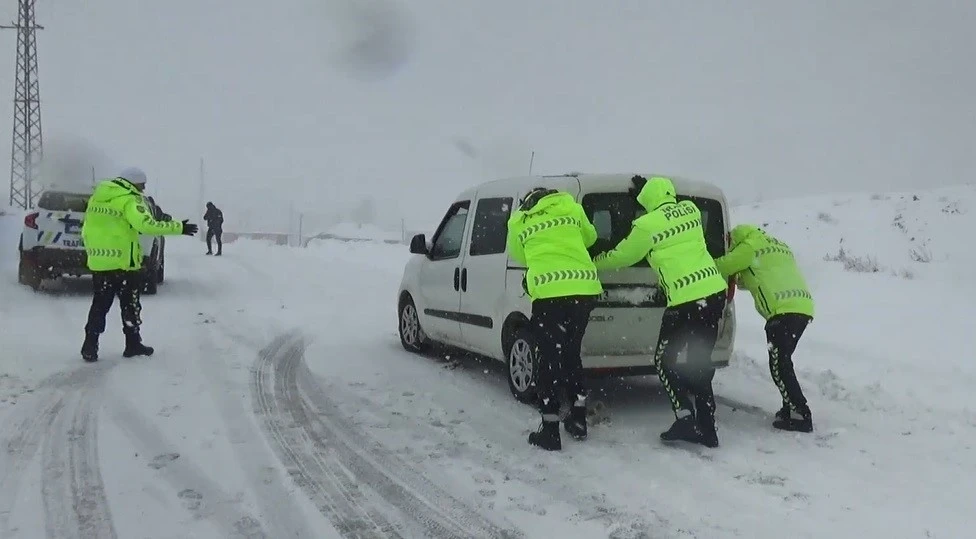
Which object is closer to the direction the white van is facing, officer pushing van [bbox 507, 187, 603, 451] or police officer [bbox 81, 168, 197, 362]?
the police officer

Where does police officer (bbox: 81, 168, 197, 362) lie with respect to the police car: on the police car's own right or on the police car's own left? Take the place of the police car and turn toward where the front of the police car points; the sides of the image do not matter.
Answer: on the police car's own right

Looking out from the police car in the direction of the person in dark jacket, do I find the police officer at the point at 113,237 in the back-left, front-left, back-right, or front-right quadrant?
back-right

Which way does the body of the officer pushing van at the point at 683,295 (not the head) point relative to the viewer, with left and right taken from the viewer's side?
facing away from the viewer and to the left of the viewer

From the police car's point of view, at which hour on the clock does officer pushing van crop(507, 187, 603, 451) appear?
The officer pushing van is roughly at 4 o'clock from the police car.

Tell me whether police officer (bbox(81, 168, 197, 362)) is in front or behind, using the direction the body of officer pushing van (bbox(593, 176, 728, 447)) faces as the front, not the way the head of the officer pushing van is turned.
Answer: in front

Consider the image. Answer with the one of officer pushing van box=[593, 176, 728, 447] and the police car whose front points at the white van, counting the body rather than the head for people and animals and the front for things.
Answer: the officer pushing van

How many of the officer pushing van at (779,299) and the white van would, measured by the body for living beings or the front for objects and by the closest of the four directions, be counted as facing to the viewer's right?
0

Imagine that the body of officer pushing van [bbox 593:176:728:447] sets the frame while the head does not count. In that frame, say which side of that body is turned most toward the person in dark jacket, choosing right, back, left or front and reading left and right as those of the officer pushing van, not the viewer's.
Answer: front

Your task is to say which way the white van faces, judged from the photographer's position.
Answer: facing away from the viewer and to the left of the viewer

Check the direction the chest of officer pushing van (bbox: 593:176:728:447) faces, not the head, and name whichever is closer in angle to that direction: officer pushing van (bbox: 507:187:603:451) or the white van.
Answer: the white van

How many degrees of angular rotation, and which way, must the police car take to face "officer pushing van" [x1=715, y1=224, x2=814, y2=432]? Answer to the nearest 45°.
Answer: approximately 90° to its right

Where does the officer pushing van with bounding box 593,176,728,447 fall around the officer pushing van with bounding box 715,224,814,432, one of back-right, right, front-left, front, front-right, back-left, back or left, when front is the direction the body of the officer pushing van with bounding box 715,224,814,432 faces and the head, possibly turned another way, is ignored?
left

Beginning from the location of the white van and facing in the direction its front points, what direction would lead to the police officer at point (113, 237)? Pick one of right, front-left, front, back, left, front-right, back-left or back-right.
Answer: front-left

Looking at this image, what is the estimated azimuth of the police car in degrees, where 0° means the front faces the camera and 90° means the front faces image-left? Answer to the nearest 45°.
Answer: approximately 225°
